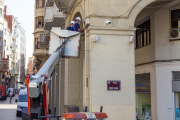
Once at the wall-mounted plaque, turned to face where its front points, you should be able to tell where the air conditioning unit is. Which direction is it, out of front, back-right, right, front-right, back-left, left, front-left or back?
back-left

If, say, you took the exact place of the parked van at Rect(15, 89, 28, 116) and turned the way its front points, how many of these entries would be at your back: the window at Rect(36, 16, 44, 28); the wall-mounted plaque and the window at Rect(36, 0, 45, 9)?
2

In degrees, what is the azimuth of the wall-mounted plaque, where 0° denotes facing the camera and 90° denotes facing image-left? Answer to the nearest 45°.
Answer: approximately 0°

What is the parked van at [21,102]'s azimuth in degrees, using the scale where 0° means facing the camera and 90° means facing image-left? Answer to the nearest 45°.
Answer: approximately 0°

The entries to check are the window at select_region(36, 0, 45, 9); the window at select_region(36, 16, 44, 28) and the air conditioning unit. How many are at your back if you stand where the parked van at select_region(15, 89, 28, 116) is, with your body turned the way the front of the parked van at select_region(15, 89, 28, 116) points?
2

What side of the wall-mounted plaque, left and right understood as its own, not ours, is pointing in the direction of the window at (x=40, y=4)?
back

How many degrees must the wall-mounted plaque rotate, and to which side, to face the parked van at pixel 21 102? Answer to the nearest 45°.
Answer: approximately 135° to its right

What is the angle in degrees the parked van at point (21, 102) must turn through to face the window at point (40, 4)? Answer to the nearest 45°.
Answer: approximately 180°

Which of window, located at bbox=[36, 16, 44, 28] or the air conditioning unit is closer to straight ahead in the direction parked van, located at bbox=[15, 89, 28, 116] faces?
the air conditioning unit
